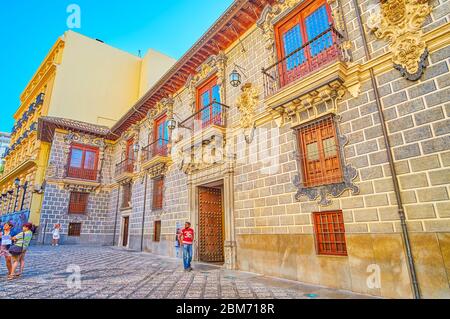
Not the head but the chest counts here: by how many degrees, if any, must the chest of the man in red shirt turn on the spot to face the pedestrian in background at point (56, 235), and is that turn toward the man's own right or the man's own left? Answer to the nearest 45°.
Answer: approximately 135° to the man's own right

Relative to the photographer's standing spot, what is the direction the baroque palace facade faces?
facing the viewer and to the left of the viewer

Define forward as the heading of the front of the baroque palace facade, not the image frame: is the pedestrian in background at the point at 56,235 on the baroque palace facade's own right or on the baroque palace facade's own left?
on the baroque palace facade's own right

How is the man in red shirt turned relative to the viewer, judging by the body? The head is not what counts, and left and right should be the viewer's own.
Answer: facing the viewer

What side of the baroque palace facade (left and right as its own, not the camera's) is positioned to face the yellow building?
right

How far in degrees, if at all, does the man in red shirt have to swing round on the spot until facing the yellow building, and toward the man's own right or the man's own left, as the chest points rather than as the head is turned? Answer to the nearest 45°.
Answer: approximately 135° to the man's own right
